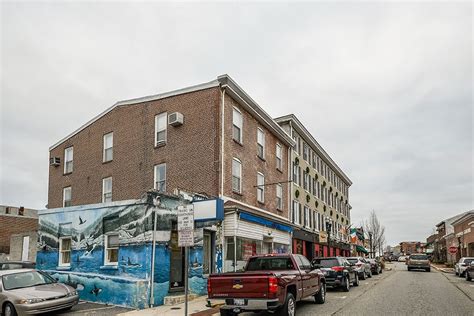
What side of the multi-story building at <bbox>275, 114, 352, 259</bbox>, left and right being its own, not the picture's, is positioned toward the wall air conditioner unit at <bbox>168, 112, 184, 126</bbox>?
right

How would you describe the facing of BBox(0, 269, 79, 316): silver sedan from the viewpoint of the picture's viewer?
facing the viewer and to the right of the viewer

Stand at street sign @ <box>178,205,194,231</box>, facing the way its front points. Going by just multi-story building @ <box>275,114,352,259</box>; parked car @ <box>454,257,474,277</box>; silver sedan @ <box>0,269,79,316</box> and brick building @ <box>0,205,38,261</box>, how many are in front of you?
0

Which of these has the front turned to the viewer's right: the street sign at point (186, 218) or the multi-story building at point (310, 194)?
the multi-story building

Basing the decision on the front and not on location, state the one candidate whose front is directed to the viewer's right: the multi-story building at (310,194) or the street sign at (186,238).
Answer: the multi-story building

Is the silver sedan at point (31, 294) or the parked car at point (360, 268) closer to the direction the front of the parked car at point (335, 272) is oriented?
the parked car

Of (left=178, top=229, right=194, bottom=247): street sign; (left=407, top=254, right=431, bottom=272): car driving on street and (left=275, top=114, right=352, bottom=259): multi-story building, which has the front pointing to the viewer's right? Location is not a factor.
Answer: the multi-story building

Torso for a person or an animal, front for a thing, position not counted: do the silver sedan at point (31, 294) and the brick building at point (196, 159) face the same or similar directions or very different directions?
same or similar directions

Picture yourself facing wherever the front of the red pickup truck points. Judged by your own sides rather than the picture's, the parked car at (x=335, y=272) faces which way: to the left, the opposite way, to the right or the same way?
the same way

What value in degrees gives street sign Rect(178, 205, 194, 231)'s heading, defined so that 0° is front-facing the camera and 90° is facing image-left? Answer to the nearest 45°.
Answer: approximately 0°

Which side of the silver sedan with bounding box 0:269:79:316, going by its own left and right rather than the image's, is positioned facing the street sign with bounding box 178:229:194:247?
front

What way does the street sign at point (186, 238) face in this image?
toward the camera

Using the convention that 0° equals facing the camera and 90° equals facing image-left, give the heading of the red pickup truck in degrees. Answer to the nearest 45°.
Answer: approximately 225°

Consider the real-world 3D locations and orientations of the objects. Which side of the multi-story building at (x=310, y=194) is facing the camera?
right

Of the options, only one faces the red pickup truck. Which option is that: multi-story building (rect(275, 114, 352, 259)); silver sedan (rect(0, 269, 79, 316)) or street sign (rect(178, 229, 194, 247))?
the silver sedan
